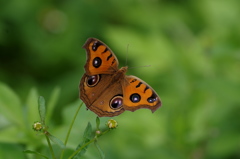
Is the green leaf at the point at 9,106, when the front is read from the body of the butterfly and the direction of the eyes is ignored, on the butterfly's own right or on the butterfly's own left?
on the butterfly's own left

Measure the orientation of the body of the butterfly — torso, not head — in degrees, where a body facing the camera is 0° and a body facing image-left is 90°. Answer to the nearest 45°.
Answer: approximately 225°
